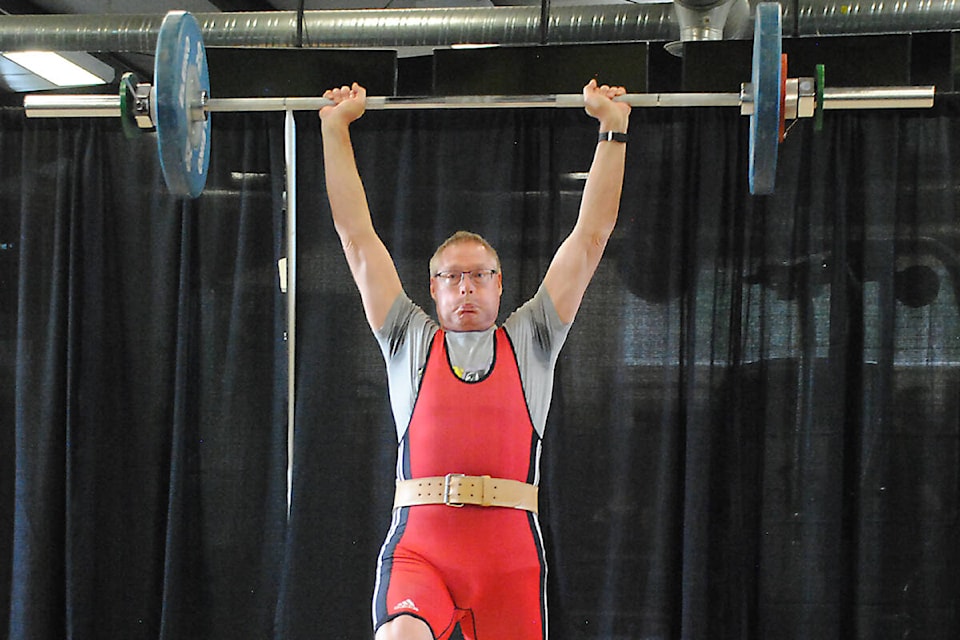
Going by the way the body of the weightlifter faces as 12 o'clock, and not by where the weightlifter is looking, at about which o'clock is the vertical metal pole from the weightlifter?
The vertical metal pole is roughly at 5 o'clock from the weightlifter.

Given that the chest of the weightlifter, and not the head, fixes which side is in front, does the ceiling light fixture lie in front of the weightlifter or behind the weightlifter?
behind

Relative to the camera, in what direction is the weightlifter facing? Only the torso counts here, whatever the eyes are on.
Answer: toward the camera
